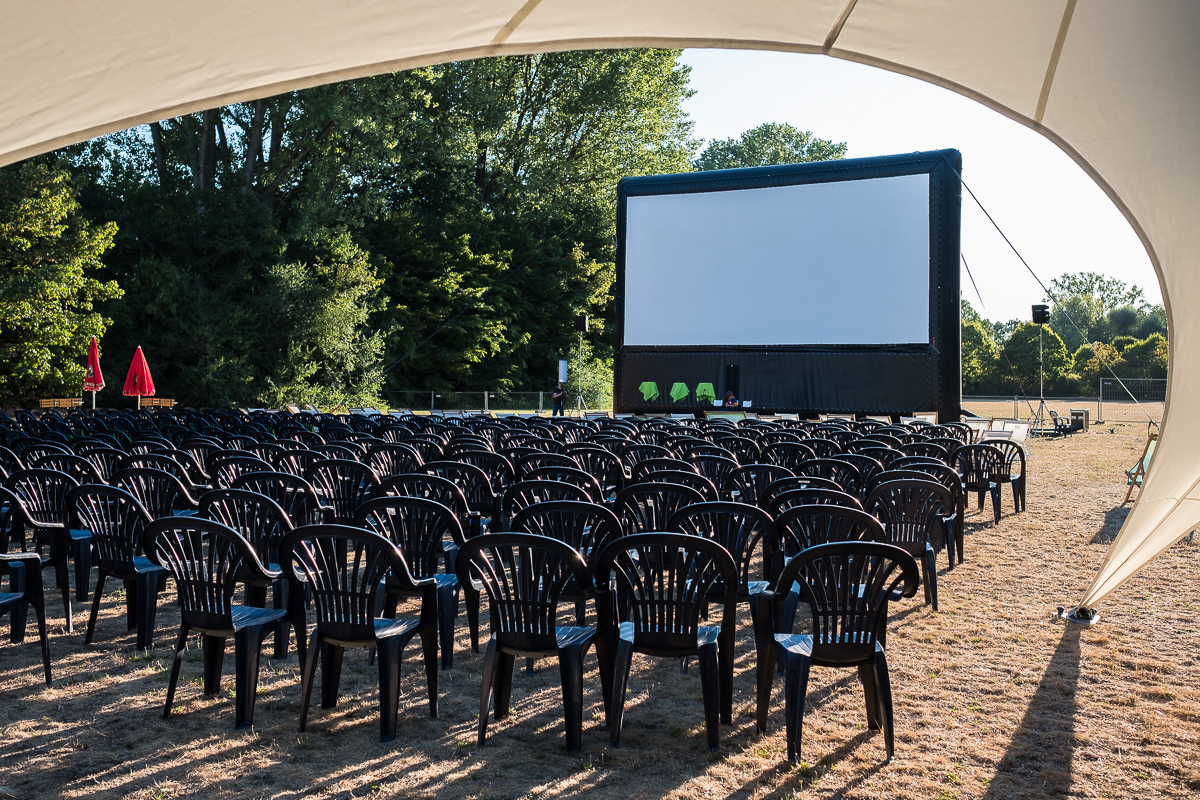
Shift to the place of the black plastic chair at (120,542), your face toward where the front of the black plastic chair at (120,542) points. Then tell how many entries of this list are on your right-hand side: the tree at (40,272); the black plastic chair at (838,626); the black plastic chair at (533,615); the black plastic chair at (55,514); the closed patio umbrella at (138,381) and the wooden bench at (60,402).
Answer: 2

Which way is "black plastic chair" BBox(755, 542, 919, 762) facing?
away from the camera

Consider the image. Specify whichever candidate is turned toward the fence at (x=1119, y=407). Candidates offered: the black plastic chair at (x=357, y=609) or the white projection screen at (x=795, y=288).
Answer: the black plastic chair

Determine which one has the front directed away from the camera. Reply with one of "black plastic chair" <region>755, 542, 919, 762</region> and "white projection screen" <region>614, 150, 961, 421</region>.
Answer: the black plastic chair

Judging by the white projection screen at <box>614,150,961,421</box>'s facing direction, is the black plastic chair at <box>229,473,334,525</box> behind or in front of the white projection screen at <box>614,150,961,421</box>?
in front

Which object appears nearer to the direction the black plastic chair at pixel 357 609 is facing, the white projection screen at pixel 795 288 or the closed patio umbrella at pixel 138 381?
the white projection screen

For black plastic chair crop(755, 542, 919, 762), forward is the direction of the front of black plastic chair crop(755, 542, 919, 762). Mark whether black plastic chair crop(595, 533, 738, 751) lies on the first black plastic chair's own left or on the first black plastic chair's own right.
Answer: on the first black plastic chair's own left

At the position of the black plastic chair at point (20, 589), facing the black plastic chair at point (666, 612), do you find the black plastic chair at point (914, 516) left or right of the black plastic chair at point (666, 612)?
left

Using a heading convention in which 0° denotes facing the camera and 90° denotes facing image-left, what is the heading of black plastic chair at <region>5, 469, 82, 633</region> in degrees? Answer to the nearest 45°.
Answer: approximately 225°

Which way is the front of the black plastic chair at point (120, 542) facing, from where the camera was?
facing away from the viewer and to the right of the viewer

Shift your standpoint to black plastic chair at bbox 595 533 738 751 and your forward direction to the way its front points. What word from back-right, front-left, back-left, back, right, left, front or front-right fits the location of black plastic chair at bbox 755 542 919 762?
right

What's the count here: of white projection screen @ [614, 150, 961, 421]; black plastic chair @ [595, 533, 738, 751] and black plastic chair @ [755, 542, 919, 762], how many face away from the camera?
2

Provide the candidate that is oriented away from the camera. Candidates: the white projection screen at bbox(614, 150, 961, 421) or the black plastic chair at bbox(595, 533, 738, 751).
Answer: the black plastic chair

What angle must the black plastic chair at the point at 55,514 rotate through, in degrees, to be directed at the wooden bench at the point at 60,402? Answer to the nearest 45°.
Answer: approximately 45° to its left

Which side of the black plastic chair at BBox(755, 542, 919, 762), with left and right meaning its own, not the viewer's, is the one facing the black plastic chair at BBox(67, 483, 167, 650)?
left

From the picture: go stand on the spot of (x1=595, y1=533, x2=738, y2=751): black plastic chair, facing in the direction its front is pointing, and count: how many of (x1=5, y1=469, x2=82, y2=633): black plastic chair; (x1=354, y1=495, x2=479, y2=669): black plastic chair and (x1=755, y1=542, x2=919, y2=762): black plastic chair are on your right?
1

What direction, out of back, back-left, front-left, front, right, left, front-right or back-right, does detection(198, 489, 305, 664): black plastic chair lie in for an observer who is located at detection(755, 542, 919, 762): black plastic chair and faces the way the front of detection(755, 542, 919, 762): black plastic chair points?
left
